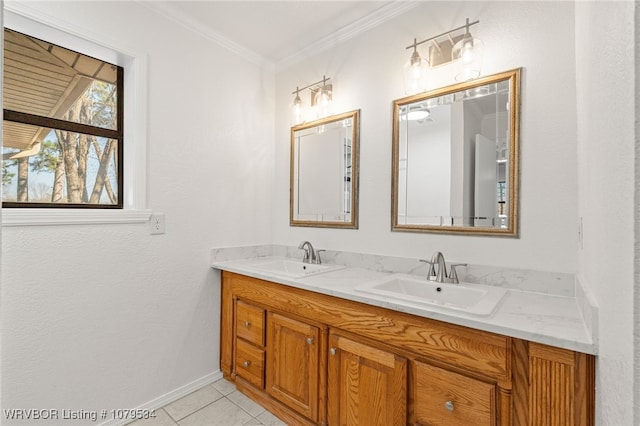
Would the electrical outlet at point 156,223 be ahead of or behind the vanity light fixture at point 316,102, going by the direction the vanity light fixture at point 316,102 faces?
ahead

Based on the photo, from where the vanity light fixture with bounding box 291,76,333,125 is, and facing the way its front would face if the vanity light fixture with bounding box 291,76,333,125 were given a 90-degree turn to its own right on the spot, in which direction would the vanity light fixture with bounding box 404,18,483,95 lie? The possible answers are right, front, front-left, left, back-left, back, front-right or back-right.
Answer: back

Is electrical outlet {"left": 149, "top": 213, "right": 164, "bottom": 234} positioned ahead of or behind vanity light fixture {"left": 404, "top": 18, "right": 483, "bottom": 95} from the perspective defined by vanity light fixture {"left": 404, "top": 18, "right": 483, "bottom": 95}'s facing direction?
ahead

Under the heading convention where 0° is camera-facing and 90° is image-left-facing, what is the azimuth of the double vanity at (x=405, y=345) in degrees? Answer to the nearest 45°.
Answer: approximately 45°

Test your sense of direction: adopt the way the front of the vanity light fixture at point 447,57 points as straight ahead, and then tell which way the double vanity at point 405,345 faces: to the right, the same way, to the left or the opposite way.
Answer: the same way

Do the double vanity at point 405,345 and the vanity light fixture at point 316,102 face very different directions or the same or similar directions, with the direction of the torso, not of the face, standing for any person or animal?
same or similar directions

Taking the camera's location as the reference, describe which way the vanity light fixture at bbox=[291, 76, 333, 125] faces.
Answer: facing the viewer and to the left of the viewer

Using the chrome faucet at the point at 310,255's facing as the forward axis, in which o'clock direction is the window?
The window is roughly at 1 o'clock from the chrome faucet.

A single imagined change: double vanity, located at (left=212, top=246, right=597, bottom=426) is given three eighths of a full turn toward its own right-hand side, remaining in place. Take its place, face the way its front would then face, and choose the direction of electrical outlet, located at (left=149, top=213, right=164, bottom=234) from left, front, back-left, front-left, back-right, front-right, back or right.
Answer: left

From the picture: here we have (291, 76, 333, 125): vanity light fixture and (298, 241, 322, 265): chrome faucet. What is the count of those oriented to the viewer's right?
0
